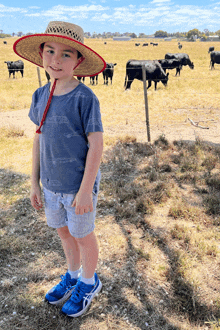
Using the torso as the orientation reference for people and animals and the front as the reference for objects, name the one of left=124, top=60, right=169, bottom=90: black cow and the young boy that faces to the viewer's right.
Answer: the black cow

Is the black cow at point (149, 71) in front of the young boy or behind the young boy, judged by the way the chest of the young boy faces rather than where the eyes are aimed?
behind

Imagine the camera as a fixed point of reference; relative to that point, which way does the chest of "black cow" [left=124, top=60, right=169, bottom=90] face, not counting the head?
to the viewer's right

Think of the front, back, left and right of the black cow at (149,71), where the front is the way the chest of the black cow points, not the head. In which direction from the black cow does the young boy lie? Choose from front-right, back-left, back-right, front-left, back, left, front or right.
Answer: right

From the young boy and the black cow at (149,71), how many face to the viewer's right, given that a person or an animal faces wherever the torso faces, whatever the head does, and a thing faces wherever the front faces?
1

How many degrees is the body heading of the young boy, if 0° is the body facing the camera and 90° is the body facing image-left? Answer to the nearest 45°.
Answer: approximately 45°
